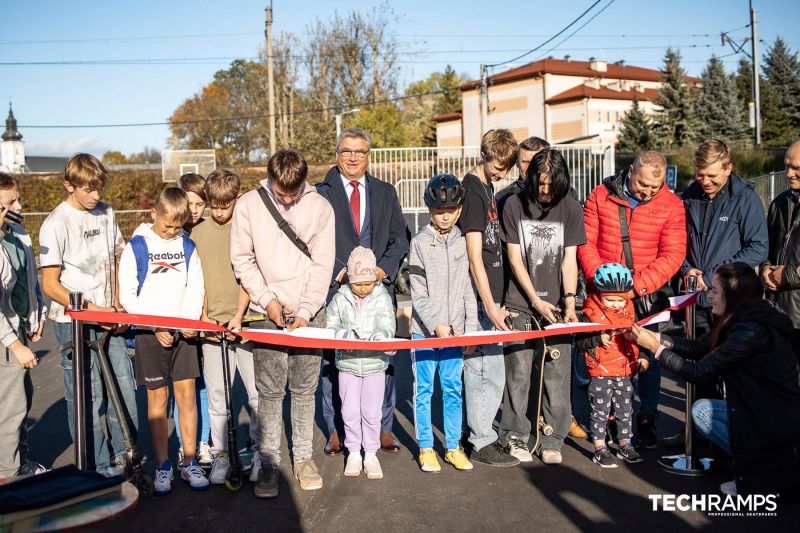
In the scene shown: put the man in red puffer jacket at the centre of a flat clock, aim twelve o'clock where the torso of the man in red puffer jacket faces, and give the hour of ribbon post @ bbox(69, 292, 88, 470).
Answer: The ribbon post is roughly at 2 o'clock from the man in red puffer jacket.

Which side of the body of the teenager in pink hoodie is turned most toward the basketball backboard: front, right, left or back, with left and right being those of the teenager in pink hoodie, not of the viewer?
back

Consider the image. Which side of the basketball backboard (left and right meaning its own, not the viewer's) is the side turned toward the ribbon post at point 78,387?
front

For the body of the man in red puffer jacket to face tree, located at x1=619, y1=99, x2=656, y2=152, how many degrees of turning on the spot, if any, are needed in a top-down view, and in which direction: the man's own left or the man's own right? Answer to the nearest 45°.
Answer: approximately 180°

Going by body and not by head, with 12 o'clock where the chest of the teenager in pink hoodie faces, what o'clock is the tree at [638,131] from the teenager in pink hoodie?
The tree is roughly at 7 o'clock from the teenager in pink hoodie.

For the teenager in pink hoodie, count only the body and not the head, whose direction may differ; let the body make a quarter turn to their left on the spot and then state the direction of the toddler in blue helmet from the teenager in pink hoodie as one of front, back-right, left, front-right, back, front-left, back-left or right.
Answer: front
